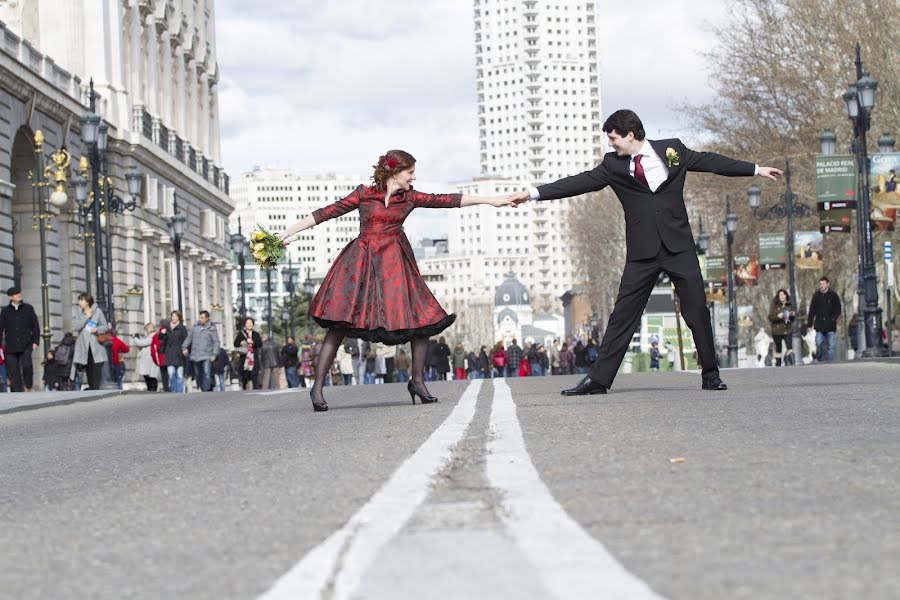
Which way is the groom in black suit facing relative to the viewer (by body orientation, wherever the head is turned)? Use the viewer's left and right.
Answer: facing the viewer

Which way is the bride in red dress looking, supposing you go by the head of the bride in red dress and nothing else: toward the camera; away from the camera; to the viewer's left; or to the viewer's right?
to the viewer's right

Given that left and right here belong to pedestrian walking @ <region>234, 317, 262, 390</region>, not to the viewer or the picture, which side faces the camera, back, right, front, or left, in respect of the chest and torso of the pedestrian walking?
front

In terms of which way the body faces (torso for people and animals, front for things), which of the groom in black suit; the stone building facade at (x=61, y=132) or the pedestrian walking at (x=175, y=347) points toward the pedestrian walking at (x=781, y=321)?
the stone building facade

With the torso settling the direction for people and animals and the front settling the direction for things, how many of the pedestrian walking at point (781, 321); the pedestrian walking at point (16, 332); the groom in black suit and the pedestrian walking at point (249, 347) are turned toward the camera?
4

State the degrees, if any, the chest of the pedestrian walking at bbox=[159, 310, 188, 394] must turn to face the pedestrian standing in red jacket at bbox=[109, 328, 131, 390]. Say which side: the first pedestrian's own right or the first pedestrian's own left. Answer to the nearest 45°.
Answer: approximately 90° to the first pedestrian's own right

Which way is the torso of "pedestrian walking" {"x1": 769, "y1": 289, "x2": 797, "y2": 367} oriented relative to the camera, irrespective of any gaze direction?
toward the camera

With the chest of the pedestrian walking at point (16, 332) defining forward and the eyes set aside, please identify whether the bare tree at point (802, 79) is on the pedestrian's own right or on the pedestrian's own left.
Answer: on the pedestrian's own left

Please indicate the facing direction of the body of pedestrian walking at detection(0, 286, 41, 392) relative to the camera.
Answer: toward the camera

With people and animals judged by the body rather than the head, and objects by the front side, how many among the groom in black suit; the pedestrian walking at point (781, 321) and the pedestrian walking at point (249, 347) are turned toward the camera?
3

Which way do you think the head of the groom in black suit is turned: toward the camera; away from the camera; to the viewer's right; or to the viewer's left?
to the viewer's left

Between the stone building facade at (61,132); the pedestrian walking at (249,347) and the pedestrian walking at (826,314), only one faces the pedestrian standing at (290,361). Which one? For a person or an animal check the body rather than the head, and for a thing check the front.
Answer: the stone building facade

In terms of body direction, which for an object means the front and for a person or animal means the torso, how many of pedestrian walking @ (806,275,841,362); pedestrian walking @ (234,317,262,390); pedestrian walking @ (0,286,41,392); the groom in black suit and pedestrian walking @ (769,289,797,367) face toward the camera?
5

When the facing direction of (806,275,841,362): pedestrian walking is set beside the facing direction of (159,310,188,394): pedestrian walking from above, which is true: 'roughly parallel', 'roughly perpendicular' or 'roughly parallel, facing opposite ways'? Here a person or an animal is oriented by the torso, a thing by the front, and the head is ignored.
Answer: roughly parallel
